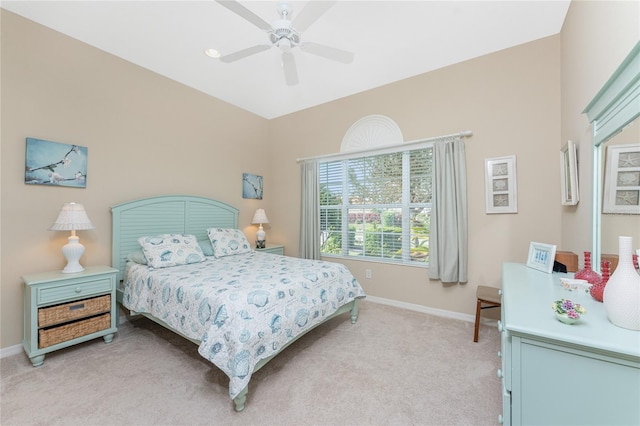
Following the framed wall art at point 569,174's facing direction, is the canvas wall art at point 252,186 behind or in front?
in front

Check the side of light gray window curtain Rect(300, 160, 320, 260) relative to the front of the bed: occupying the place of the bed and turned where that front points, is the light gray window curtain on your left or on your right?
on your left

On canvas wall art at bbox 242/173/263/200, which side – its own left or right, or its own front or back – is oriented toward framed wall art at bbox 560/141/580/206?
front

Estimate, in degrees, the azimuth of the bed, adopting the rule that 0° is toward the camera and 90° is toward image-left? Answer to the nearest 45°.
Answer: approximately 315°

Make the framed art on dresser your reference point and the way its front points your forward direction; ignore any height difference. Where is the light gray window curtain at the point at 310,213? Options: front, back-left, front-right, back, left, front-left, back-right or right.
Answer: front-right

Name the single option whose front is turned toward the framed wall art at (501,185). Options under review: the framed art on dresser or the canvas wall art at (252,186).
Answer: the canvas wall art at (252,186)

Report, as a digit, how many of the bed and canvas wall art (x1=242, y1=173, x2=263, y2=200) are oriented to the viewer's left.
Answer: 0

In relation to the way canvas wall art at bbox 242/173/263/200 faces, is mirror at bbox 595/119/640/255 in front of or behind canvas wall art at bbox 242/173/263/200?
in front

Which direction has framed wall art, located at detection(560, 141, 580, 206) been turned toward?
to the viewer's left

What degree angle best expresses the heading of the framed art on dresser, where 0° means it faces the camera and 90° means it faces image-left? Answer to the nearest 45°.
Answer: approximately 45°

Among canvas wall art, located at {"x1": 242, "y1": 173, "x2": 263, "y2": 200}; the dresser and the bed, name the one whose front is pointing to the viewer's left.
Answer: the dresser

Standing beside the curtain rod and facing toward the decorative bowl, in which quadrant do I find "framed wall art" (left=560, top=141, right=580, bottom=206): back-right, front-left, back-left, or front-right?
front-left

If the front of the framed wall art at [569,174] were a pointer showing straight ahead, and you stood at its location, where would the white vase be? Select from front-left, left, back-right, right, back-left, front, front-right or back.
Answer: left

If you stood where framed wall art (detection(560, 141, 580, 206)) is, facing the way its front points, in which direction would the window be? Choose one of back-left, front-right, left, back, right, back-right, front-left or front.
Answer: front

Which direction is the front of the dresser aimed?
to the viewer's left

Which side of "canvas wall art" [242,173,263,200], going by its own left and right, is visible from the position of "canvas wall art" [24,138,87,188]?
right

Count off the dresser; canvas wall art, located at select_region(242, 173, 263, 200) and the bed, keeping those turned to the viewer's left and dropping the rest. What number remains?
1

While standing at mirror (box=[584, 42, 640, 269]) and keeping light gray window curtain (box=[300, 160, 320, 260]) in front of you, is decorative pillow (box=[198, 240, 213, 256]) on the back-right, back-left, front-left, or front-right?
front-left
